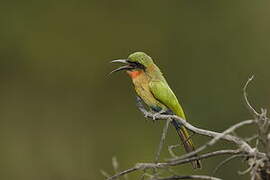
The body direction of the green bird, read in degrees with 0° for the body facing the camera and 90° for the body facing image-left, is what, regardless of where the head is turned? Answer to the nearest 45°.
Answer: approximately 90°
